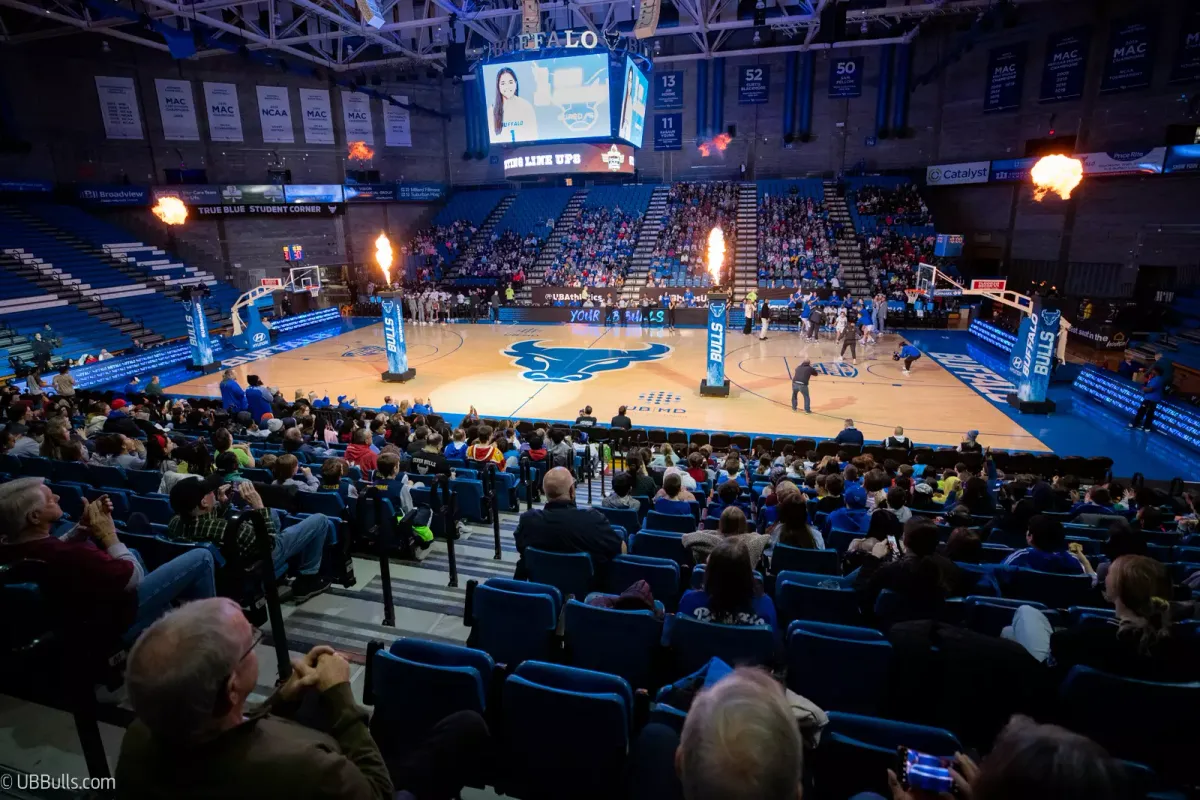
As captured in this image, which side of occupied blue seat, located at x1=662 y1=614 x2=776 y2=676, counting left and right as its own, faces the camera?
back

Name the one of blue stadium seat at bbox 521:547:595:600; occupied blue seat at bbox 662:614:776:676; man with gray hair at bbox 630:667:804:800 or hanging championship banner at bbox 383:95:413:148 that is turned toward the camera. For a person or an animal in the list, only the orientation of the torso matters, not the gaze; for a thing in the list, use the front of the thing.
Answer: the hanging championship banner

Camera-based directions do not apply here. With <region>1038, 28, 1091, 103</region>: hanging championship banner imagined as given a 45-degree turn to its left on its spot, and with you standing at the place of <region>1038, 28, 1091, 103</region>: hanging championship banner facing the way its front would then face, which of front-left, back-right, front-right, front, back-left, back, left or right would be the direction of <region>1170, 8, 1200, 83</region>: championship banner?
front-left

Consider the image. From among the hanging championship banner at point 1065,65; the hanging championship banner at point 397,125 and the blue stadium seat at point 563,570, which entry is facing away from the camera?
the blue stadium seat

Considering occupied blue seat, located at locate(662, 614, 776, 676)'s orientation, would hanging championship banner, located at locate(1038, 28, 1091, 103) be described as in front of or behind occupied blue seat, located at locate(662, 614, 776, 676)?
in front

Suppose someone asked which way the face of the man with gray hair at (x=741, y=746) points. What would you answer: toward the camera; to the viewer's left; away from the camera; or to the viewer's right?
away from the camera

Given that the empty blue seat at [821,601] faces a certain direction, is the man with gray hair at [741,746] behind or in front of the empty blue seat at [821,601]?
behind

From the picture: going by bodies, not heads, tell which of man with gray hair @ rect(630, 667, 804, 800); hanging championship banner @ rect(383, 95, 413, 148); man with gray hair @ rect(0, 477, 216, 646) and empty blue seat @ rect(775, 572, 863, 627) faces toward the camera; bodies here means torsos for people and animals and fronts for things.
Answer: the hanging championship banner

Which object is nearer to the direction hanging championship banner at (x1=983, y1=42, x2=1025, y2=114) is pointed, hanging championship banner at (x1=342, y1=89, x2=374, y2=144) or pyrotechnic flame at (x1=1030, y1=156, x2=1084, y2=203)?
the hanging championship banner

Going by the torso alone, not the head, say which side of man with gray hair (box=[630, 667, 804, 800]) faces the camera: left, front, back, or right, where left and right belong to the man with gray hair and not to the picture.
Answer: back

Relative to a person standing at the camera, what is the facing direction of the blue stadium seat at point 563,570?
facing away from the viewer

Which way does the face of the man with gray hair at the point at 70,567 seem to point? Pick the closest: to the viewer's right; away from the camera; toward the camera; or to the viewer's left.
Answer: to the viewer's right

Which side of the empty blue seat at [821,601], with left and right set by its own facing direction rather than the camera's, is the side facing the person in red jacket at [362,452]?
left

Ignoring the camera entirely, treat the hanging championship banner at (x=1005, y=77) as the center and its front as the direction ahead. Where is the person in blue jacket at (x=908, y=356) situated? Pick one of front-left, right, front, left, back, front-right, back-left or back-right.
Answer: front-left

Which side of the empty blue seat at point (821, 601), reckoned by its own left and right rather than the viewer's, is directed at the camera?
back

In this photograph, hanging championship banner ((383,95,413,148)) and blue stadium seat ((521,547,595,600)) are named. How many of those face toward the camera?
1
